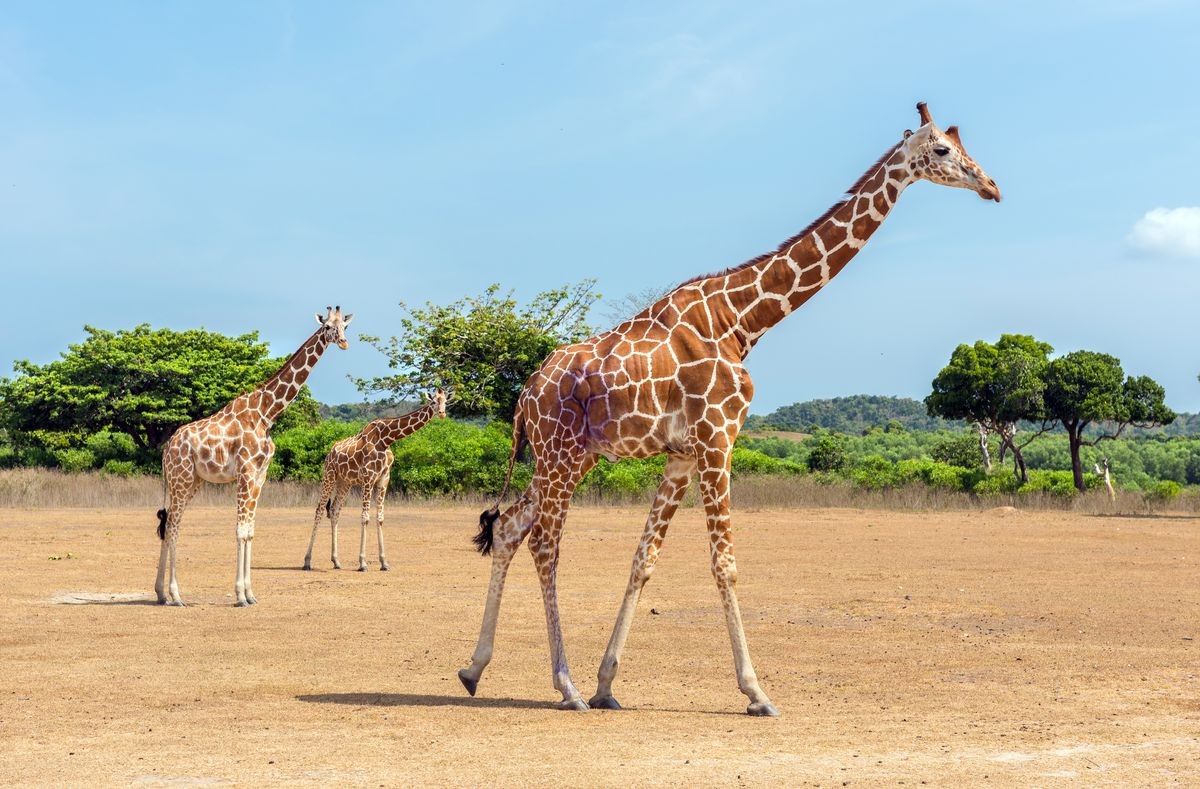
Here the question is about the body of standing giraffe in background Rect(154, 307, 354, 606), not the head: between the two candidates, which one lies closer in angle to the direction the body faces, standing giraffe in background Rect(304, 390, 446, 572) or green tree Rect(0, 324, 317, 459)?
the standing giraffe in background

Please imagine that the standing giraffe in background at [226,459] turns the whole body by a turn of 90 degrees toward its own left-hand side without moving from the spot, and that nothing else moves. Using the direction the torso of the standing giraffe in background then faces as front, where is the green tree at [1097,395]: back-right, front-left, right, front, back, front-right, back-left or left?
front-right

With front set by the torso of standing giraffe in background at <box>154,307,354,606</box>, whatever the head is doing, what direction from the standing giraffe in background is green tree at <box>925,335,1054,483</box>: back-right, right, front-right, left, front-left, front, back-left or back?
front-left

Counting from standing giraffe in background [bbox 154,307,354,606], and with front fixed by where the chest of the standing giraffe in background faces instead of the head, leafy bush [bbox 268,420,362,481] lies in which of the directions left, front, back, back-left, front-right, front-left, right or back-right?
left

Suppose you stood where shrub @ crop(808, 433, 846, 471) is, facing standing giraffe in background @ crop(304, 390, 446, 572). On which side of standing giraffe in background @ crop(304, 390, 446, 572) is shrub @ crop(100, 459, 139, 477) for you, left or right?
right

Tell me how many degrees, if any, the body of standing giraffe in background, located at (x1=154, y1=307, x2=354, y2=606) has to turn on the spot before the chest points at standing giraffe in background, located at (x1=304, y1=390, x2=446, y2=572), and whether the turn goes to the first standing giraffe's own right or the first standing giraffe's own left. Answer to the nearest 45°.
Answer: approximately 45° to the first standing giraffe's own left

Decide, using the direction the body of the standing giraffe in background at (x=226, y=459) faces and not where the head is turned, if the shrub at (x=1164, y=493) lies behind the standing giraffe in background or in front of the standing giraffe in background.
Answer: in front

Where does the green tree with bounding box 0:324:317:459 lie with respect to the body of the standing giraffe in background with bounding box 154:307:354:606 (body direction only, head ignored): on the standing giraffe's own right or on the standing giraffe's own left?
on the standing giraffe's own left

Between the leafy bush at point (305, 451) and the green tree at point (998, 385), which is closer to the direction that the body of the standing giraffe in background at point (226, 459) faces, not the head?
the green tree
